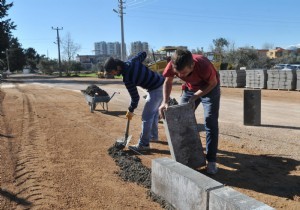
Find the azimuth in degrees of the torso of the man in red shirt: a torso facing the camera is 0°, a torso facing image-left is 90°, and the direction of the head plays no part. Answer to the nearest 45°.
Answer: approximately 45°

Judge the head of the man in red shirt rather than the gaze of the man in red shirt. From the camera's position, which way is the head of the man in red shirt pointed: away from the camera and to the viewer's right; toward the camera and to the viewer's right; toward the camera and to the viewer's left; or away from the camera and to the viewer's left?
toward the camera and to the viewer's left

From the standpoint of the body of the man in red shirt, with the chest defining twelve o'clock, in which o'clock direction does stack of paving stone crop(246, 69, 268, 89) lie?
The stack of paving stone is roughly at 5 o'clock from the man in red shirt.

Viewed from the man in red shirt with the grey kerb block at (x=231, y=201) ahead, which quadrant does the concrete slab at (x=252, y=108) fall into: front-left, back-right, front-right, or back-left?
back-left

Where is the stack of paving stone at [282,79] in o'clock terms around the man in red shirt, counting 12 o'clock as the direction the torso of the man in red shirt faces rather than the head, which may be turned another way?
The stack of paving stone is roughly at 5 o'clock from the man in red shirt.

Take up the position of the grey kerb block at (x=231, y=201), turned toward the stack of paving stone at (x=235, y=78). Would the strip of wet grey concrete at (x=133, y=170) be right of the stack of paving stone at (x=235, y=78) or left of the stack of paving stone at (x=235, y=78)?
left

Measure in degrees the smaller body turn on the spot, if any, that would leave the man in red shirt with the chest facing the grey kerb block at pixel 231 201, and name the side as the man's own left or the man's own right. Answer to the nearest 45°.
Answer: approximately 45° to the man's own left

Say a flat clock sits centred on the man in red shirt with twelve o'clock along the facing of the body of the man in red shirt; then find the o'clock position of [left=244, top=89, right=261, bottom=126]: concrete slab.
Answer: The concrete slab is roughly at 5 o'clock from the man in red shirt.

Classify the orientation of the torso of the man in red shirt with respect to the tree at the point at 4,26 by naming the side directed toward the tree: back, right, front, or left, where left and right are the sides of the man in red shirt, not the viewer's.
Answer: right

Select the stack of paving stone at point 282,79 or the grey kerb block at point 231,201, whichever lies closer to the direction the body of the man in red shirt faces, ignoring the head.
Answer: the grey kerb block

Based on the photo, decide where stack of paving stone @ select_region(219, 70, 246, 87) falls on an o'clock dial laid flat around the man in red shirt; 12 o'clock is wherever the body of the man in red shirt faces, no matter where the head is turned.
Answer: The stack of paving stone is roughly at 5 o'clock from the man in red shirt.
